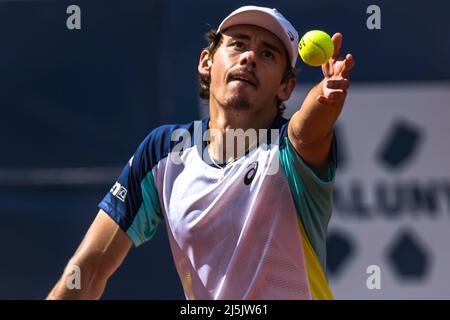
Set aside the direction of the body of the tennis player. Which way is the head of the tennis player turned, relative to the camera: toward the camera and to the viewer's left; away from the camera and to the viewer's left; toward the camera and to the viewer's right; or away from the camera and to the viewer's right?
toward the camera and to the viewer's right

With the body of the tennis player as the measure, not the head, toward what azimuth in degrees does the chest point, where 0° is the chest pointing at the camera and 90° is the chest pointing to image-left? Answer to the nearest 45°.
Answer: approximately 0°

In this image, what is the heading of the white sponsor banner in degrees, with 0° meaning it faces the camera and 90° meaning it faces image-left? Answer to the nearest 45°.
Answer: approximately 0°

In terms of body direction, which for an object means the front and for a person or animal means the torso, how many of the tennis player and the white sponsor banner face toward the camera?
2

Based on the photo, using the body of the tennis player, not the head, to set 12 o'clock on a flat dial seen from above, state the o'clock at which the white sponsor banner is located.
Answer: The white sponsor banner is roughly at 7 o'clock from the tennis player.
